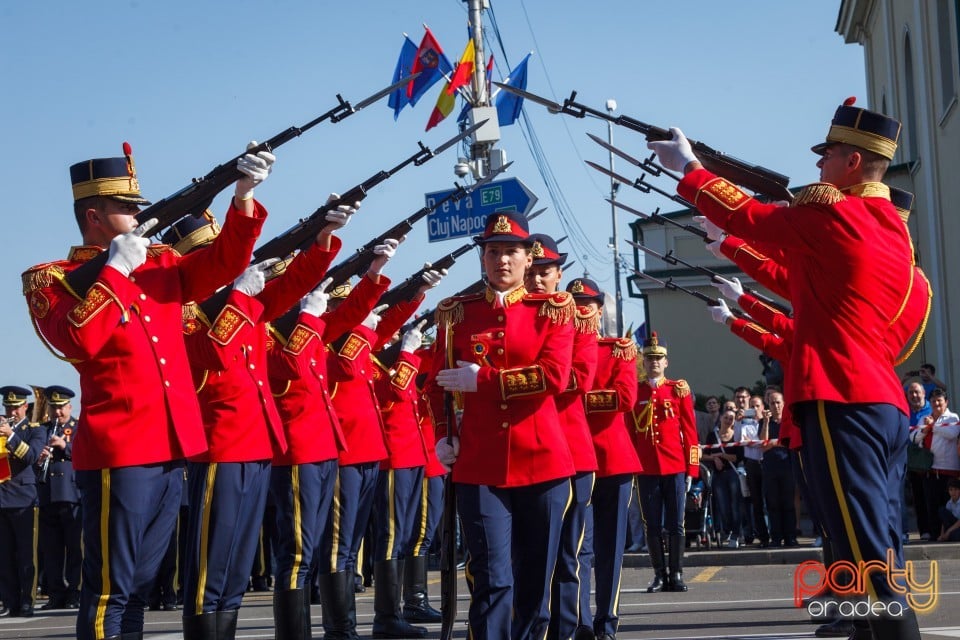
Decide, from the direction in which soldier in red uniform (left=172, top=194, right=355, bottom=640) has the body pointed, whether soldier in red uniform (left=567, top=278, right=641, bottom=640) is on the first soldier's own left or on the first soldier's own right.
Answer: on the first soldier's own left

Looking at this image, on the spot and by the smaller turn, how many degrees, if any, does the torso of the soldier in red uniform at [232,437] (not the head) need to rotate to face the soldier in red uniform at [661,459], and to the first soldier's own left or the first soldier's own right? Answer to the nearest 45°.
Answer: approximately 90° to the first soldier's own left

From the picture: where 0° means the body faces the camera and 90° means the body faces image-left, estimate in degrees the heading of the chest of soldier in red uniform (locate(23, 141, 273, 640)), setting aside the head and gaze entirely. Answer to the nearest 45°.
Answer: approximately 315°

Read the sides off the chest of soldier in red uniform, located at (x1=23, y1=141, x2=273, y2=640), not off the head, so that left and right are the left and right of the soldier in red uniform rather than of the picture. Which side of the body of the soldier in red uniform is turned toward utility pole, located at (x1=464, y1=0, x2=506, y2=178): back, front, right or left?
left

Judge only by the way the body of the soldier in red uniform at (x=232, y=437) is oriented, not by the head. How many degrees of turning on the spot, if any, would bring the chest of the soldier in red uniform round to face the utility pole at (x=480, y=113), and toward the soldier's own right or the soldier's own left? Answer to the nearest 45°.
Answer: approximately 135° to the soldier's own left

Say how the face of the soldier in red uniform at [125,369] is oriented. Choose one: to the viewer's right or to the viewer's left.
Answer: to the viewer's right

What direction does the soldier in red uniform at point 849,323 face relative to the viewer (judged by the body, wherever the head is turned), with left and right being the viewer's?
facing away from the viewer and to the left of the viewer

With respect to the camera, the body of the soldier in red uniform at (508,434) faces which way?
toward the camera

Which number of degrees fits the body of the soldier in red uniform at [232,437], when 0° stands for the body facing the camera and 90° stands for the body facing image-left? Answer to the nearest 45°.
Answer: approximately 315°

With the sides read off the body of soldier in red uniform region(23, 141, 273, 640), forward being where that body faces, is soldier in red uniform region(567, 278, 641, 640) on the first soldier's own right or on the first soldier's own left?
on the first soldier's own left

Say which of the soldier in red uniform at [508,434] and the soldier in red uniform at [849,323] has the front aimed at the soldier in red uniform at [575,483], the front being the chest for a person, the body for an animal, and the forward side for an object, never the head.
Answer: the soldier in red uniform at [849,323]

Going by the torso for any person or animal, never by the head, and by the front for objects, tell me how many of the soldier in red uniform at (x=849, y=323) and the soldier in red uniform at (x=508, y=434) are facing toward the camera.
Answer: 1
